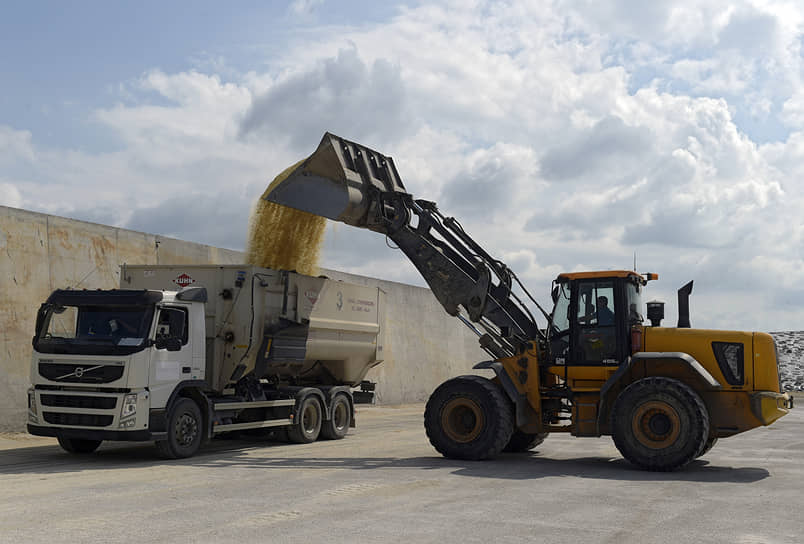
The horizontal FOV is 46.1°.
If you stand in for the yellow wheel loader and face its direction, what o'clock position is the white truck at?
The white truck is roughly at 12 o'clock from the yellow wheel loader.

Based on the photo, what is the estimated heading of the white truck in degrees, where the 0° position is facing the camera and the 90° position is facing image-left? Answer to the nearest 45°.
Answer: approximately 45°

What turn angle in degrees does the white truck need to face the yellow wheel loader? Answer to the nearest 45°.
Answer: approximately 135° to its left

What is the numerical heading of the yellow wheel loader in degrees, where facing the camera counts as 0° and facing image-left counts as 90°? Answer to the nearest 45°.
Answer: approximately 90°
